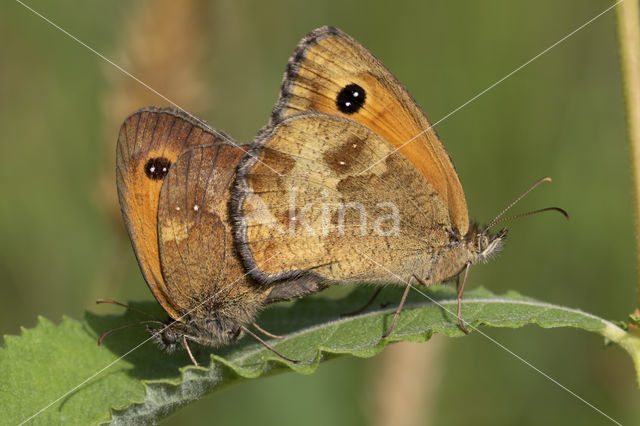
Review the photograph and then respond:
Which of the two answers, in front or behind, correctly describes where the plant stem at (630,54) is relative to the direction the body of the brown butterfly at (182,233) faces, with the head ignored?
behind

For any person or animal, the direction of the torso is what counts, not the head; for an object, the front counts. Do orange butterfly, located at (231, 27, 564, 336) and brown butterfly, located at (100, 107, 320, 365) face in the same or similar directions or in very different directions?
very different directions

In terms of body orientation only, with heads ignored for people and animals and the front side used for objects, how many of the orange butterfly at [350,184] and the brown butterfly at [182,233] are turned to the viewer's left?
1

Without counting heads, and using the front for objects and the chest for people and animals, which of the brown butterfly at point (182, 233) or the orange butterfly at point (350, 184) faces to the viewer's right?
the orange butterfly

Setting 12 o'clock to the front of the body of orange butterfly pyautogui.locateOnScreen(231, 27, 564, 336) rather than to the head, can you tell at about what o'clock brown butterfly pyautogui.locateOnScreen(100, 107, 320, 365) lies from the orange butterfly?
The brown butterfly is roughly at 5 o'clock from the orange butterfly.

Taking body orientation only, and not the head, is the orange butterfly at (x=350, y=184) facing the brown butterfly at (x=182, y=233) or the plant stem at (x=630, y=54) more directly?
the plant stem

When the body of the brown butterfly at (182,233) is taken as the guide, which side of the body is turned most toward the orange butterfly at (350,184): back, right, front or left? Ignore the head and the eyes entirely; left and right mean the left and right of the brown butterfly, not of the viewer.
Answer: back

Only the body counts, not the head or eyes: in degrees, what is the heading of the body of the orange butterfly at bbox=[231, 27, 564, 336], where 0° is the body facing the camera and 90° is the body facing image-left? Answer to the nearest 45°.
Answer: approximately 270°

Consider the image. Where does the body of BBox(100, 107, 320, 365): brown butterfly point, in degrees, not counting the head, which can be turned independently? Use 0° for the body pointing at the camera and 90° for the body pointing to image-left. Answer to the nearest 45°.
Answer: approximately 90°
